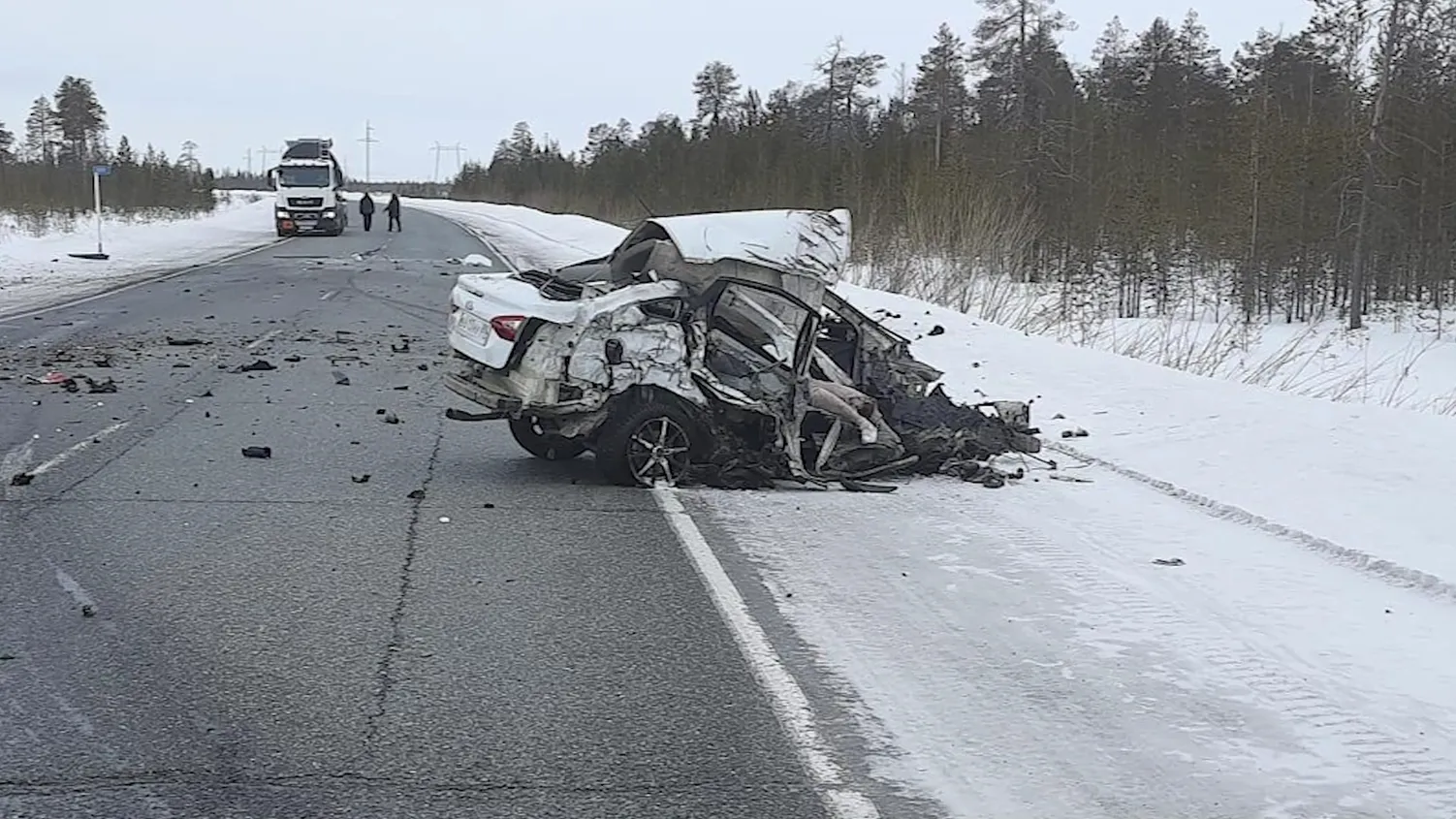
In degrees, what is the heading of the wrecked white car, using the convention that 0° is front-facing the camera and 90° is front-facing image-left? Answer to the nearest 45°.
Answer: approximately 225°

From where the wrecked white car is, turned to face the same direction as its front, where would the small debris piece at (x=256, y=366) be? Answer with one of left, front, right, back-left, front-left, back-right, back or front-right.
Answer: left
